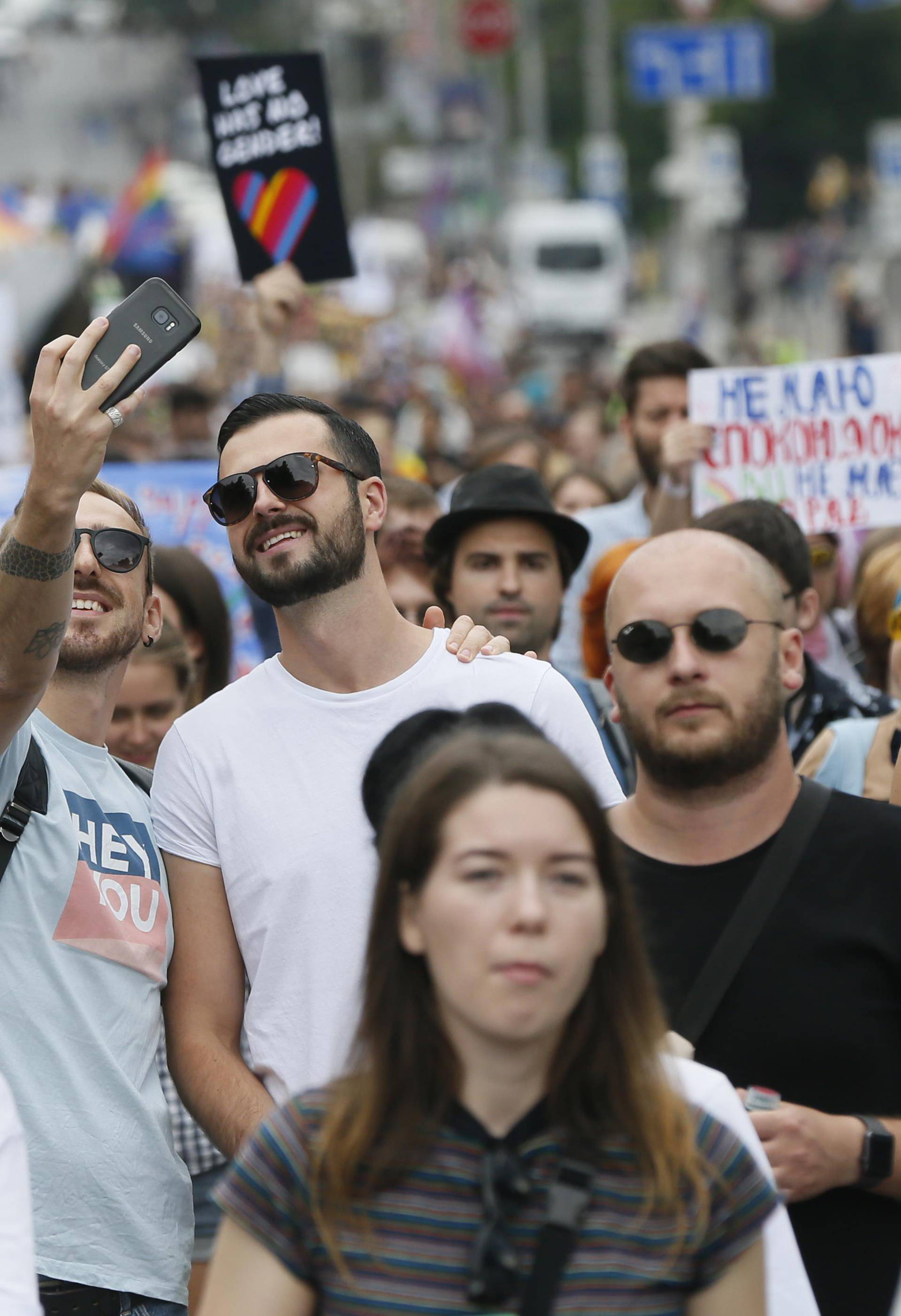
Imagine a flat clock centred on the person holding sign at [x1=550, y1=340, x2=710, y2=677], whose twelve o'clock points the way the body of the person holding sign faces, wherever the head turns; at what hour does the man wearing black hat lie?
The man wearing black hat is roughly at 2 o'clock from the person holding sign.

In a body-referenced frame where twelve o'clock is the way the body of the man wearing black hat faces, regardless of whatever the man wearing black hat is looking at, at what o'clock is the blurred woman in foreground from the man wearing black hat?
The blurred woman in foreground is roughly at 12 o'clock from the man wearing black hat.

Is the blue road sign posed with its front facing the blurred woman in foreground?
yes

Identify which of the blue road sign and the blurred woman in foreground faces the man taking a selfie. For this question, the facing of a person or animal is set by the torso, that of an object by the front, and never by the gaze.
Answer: the blue road sign

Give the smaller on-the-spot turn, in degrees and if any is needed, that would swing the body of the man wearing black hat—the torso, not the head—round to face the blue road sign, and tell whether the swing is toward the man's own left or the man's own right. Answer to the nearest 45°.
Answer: approximately 180°

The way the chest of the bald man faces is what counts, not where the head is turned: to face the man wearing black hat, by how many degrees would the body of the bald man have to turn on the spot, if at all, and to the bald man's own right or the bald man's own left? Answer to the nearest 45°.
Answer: approximately 135° to the bald man's own right

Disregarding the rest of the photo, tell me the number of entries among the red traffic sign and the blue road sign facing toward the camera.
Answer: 2

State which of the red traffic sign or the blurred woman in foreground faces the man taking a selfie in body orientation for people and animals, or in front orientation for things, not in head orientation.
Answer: the red traffic sign

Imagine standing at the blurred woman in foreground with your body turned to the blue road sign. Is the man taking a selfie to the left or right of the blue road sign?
left
